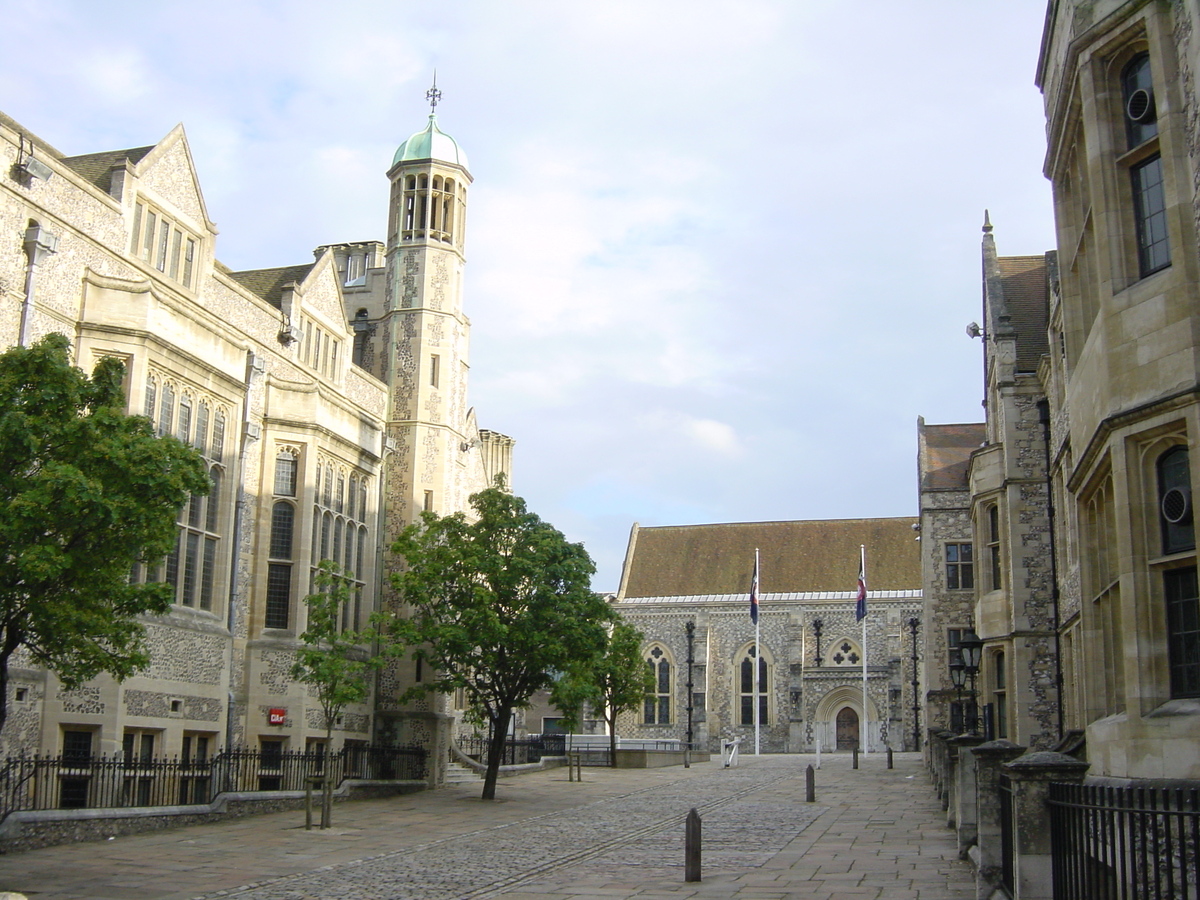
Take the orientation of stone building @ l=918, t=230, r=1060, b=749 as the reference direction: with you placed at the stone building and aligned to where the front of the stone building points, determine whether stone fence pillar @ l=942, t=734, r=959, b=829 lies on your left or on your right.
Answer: on your left

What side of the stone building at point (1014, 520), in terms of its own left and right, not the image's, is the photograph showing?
left

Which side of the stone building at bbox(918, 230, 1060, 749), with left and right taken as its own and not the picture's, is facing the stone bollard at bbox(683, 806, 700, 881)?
left

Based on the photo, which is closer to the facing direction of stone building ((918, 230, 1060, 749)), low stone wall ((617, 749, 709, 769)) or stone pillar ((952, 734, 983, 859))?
the low stone wall

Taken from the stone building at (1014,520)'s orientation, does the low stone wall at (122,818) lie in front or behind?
in front

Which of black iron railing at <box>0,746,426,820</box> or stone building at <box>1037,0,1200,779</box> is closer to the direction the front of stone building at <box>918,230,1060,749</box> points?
the black iron railing

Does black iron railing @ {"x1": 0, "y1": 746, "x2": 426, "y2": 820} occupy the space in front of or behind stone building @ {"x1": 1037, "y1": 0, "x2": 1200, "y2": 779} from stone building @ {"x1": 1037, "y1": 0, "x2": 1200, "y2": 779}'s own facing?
in front

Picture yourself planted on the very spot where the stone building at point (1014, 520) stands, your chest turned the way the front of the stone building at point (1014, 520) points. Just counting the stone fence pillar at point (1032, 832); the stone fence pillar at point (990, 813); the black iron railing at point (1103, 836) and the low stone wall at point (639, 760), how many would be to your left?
3

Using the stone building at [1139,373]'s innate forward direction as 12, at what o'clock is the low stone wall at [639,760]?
The low stone wall is roughly at 2 o'clock from the stone building.

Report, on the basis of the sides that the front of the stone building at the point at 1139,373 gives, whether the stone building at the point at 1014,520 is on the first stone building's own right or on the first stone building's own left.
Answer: on the first stone building's own right

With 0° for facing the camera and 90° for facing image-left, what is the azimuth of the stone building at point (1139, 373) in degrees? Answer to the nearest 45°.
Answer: approximately 90°

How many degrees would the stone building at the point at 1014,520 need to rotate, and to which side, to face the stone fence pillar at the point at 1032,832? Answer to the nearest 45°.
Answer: approximately 90° to its left
